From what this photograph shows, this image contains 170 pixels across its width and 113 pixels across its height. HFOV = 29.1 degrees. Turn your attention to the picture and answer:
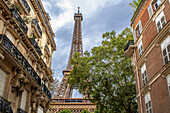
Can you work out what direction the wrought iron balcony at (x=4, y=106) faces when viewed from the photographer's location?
facing the viewer and to the right of the viewer

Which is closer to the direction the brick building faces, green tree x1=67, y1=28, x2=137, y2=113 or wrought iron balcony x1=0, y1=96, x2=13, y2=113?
the wrought iron balcony

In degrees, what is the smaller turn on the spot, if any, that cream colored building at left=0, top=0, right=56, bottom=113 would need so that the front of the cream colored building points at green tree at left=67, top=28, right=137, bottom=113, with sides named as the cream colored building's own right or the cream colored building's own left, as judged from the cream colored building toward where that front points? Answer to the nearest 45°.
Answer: approximately 90° to the cream colored building's own left

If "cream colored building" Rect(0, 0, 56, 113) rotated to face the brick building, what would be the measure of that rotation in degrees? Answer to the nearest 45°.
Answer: approximately 45° to its left

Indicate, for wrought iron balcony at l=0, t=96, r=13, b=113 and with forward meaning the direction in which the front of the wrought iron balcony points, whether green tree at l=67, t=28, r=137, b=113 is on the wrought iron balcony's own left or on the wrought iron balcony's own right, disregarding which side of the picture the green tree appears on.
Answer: on the wrought iron balcony's own left

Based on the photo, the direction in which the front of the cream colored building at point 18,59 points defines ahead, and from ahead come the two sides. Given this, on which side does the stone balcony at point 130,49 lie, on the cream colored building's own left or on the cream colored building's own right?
on the cream colored building's own left

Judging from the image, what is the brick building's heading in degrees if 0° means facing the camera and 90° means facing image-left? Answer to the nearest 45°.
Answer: approximately 45°

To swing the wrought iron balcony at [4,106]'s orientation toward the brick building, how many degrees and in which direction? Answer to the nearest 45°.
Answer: approximately 45° to its left

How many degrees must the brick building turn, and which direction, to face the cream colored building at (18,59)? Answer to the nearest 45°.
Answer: approximately 45° to its right

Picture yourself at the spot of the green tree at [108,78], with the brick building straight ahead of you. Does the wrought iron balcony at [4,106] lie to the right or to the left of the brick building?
right
